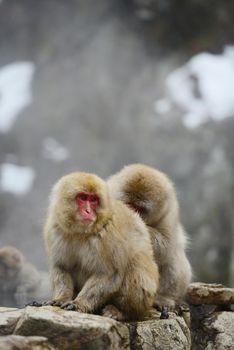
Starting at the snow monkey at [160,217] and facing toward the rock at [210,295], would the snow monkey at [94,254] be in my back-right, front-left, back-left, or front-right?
back-right

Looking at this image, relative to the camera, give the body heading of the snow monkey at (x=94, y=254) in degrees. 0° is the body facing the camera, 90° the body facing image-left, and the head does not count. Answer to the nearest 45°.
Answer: approximately 45°

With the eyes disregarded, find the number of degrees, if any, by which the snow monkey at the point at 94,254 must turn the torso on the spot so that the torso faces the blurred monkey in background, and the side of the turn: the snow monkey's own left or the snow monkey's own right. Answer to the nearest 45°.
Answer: approximately 135° to the snow monkey's own right

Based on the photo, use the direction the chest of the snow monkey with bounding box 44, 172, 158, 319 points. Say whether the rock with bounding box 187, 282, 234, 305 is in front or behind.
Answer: behind

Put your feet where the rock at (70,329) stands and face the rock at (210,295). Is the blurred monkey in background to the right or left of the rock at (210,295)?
left

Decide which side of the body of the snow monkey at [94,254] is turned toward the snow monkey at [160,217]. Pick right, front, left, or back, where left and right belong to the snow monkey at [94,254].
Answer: back
